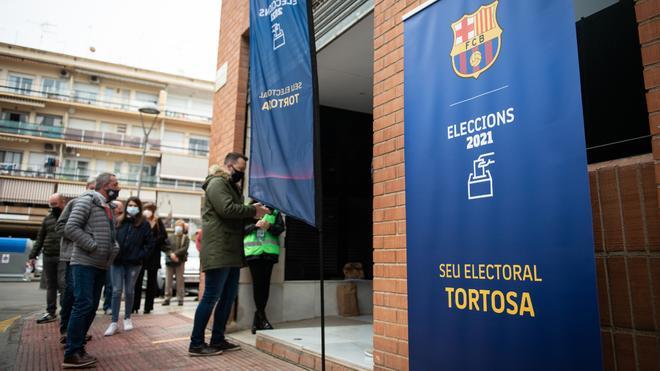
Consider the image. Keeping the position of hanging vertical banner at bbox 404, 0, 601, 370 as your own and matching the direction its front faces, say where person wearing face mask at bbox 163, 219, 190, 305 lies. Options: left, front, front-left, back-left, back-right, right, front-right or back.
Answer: right

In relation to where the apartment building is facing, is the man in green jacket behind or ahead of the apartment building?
ahead

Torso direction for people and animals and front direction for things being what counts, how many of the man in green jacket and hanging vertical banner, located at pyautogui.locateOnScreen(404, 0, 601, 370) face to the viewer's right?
1

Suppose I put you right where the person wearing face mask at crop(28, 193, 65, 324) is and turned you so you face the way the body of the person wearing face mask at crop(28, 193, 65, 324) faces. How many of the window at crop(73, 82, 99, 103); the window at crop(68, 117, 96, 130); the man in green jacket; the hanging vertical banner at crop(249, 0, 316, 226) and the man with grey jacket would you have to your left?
2

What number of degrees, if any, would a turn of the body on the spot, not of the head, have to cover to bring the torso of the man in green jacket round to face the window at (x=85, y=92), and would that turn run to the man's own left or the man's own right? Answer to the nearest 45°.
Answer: approximately 90° to the man's own left

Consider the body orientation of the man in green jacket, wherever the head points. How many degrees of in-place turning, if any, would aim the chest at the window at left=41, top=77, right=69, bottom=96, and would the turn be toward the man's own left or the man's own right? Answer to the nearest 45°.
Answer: approximately 135° to the man's own left

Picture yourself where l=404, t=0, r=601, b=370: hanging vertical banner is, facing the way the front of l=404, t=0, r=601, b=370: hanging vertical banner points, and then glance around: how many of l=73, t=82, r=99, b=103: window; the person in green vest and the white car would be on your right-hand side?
3

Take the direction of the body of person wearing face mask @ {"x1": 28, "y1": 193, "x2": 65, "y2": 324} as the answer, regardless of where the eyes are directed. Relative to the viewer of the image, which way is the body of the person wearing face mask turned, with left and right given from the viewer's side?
facing to the right of the viewer

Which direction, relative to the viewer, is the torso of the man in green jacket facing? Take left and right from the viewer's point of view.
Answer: facing to the right of the viewer

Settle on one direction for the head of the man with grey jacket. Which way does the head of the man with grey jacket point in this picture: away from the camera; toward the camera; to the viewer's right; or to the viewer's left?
to the viewer's right
